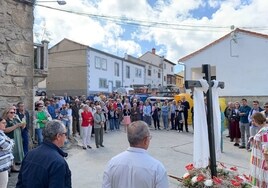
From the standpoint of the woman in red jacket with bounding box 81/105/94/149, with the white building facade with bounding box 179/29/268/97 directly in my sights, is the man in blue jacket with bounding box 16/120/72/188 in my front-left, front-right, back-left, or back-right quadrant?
back-right

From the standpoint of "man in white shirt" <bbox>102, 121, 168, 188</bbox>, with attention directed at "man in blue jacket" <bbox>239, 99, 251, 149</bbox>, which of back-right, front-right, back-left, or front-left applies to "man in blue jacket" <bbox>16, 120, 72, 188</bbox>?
back-left

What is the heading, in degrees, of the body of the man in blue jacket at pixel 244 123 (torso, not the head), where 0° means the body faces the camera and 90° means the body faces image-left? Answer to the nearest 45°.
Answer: approximately 45°

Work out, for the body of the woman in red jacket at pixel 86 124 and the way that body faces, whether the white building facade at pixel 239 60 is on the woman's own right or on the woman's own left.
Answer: on the woman's own left

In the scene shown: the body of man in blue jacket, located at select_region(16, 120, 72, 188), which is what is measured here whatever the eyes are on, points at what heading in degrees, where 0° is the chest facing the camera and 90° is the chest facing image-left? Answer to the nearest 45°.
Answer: approximately 225°

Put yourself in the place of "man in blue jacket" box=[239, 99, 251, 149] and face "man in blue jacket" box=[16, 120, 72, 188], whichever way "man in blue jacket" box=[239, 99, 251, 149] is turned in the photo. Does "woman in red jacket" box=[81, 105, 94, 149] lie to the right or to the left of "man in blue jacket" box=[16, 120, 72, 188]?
right

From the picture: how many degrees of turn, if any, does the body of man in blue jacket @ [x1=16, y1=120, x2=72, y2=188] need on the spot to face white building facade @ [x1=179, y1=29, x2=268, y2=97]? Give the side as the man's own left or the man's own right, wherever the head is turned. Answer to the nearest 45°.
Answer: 0° — they already face it

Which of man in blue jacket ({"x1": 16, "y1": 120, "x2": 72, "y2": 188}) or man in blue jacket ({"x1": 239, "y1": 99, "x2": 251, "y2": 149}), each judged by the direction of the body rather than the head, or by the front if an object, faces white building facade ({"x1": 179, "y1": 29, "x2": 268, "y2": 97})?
man in blue jacket ({"x1": 16, "y1": 120, "x2": 72, "y2": 188})

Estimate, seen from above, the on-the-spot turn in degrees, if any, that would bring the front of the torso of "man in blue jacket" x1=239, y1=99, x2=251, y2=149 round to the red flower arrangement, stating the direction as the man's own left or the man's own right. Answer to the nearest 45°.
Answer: approximately 45° to the man's own left

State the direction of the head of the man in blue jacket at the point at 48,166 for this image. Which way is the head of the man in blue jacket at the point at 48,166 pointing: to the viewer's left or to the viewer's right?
to the viewer's right

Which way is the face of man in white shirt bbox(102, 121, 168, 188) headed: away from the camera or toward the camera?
away from the camera
